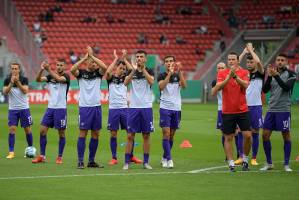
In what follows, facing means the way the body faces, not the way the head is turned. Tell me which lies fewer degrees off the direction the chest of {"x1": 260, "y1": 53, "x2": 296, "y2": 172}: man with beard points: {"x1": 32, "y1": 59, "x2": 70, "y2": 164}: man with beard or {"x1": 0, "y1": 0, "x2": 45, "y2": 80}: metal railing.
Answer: the man with beard

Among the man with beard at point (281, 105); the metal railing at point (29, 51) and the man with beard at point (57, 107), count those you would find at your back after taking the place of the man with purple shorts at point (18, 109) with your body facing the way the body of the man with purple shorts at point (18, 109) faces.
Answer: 1

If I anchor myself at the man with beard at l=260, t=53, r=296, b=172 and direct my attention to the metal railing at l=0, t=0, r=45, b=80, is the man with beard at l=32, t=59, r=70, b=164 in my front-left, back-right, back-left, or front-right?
front-left

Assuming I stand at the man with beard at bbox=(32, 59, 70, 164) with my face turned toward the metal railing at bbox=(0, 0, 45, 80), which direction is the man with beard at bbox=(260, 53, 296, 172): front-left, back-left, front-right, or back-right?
back-right

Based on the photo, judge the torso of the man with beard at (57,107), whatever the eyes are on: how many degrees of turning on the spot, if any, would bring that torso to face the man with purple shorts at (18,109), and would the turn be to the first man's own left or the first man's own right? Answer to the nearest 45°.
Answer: approximately 90° to the first man's own right

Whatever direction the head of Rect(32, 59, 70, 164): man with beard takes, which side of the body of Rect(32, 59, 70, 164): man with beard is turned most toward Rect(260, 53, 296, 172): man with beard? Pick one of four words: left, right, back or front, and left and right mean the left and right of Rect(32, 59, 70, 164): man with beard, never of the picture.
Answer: left

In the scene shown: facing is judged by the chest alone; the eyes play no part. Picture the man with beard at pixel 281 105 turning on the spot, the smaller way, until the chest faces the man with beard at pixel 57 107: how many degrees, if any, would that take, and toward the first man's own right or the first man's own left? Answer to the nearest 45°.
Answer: approximately 45° to the first man's own right

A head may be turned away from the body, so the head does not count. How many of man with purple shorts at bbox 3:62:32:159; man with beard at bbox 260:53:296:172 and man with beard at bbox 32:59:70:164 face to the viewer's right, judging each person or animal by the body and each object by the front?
0

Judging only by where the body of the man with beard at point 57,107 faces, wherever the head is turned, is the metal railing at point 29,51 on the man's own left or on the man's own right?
on the man's own right

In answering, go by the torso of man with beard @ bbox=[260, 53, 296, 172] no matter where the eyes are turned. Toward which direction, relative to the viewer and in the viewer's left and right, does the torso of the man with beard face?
facing the viewer and to the left of the viewer

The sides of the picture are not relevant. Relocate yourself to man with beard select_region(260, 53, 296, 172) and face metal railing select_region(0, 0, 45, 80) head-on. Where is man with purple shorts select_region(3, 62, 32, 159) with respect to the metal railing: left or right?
left

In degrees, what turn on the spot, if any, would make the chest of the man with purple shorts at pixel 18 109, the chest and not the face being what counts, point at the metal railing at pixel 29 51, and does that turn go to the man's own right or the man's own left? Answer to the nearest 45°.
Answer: approximately 180°

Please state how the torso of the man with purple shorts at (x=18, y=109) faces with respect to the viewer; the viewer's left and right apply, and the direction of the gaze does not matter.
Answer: facing the viewer
